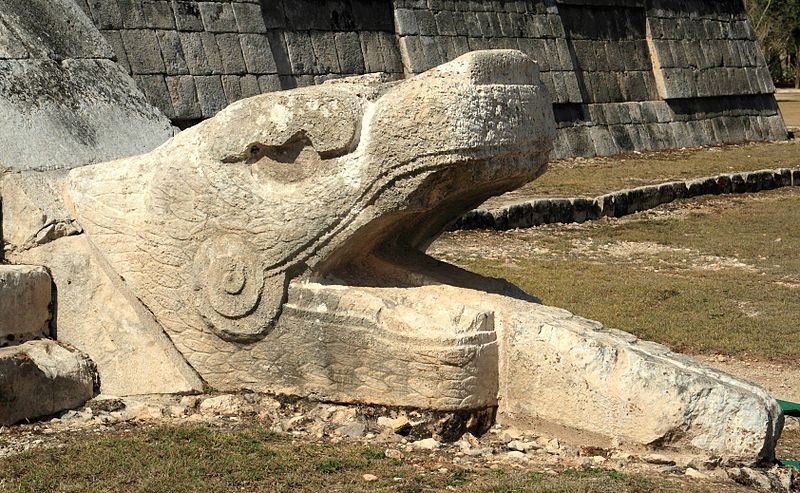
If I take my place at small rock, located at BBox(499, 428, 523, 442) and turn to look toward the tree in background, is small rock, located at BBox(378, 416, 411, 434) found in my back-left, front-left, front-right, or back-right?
back-left

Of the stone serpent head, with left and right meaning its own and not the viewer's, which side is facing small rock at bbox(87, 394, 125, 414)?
back

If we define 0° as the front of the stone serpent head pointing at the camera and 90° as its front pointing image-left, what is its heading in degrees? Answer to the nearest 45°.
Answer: approximately 270°
